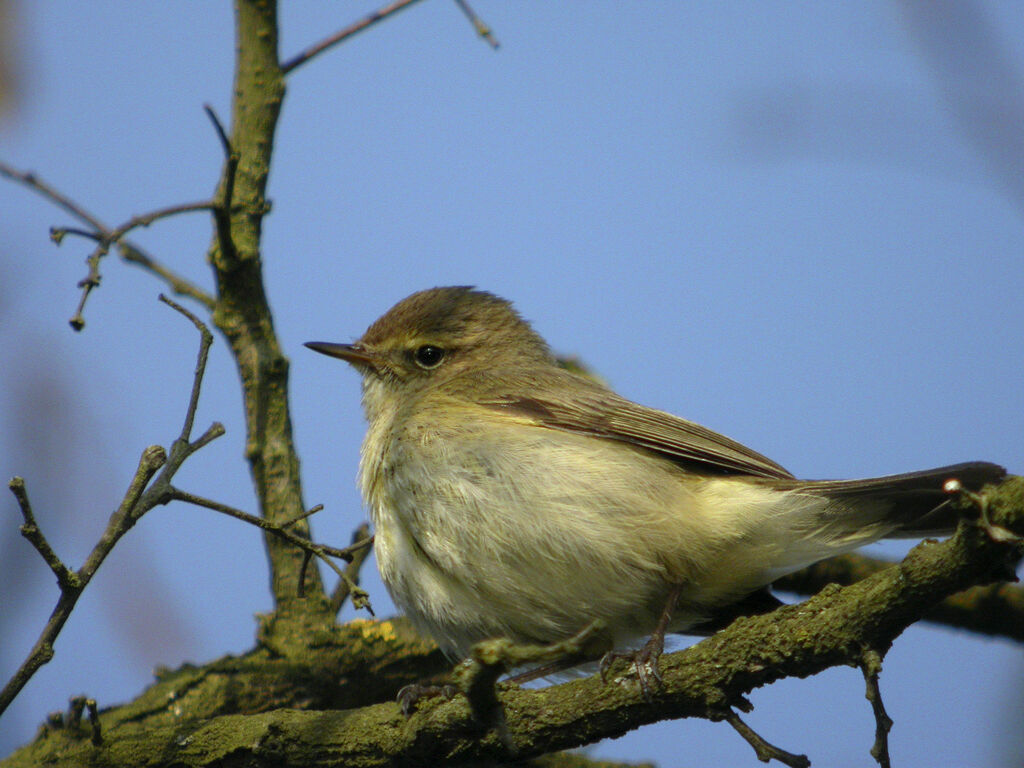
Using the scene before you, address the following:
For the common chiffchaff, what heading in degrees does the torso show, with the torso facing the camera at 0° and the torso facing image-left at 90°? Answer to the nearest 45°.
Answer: approximately 90°

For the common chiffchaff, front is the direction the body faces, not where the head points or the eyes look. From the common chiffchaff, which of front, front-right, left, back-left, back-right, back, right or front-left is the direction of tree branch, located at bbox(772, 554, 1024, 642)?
back-right

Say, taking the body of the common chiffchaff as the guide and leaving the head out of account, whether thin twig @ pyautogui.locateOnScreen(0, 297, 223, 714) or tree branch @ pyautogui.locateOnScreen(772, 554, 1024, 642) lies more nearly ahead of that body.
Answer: the thin twig

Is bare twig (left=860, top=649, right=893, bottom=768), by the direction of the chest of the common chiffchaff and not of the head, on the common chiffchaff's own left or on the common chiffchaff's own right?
on the common chiffchaff's own left

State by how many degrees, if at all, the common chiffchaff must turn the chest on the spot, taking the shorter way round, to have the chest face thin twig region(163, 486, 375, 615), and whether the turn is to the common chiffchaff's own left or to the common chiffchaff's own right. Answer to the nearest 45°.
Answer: approximately 45° to the common chiffchaff's own left

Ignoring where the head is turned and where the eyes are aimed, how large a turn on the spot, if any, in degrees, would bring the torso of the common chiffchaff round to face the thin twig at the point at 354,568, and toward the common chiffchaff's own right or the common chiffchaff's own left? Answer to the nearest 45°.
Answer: approximately 45° to the common chiffchaff's own right

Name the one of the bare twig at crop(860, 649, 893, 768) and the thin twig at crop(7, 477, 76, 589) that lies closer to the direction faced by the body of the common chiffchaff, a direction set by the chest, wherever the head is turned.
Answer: the thin twig
